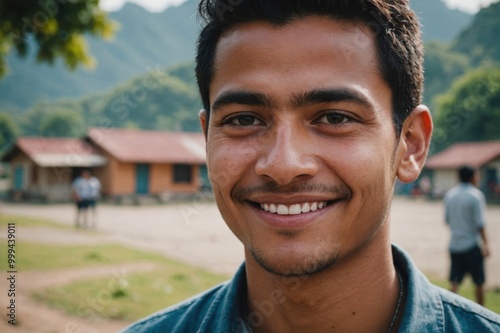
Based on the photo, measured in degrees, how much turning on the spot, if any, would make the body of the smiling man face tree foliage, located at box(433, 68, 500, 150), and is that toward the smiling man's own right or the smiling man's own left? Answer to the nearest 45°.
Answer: approximately 180°

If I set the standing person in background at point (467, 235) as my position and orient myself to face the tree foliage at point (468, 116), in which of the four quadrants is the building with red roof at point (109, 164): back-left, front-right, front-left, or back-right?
front-left

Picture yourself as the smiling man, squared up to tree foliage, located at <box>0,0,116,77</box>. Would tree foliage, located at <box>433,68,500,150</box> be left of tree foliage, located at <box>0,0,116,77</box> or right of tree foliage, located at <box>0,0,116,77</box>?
right

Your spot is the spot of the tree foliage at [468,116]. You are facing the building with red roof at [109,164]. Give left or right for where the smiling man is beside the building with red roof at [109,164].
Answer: left

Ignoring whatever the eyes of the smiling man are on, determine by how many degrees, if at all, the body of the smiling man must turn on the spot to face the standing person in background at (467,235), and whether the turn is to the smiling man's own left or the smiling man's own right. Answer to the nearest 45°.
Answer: approximately 180°

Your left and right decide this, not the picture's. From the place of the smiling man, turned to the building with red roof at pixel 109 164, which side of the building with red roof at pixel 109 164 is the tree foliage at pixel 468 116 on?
right

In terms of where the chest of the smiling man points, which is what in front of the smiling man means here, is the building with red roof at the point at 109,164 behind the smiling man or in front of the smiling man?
behind

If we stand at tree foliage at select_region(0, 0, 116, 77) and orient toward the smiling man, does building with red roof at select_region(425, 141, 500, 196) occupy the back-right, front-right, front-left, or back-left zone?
back-left

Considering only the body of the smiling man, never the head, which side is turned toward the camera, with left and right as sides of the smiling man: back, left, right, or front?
front

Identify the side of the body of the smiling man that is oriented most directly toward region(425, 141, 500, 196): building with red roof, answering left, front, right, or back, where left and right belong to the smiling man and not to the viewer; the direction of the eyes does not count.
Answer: back
